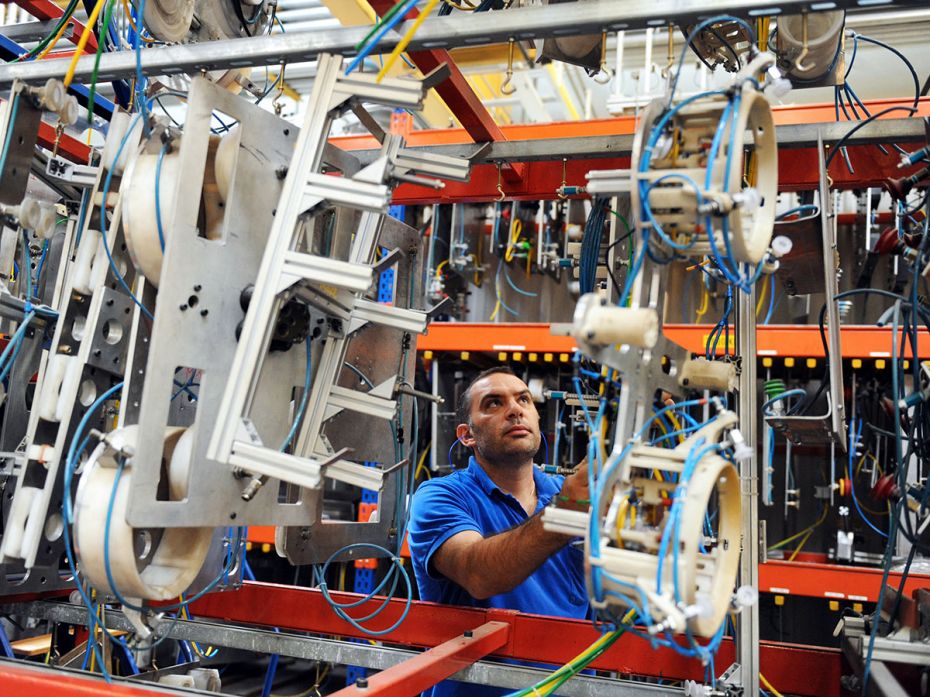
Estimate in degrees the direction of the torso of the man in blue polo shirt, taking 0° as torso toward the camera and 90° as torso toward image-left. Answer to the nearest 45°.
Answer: approximately 315°

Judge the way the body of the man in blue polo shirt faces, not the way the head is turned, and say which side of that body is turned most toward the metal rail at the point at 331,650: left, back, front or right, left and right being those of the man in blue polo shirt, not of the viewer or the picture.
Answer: right

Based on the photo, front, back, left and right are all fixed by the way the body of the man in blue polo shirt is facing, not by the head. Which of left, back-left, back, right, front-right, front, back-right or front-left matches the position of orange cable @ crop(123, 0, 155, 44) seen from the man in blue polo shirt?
right

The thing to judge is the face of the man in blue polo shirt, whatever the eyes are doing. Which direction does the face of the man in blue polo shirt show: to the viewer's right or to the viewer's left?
to the viewer's right

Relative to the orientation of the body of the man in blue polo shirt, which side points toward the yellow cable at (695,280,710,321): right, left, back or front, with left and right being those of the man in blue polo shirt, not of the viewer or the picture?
left

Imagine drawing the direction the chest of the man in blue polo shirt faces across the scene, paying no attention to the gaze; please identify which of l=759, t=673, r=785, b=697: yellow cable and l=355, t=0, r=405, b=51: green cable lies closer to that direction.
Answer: the yellow cable

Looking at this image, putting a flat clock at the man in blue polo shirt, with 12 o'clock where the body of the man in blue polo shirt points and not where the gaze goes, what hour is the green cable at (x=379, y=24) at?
The green cable is roughly at 2 o'clock from the man in blue polo shirt.

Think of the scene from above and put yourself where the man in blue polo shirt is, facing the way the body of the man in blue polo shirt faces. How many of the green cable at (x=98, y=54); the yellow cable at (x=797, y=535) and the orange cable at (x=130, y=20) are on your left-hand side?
1

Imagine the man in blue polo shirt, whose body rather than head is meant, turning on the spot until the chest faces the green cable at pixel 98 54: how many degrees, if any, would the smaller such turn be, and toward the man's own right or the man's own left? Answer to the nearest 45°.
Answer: approximately 90° to the man's own right
